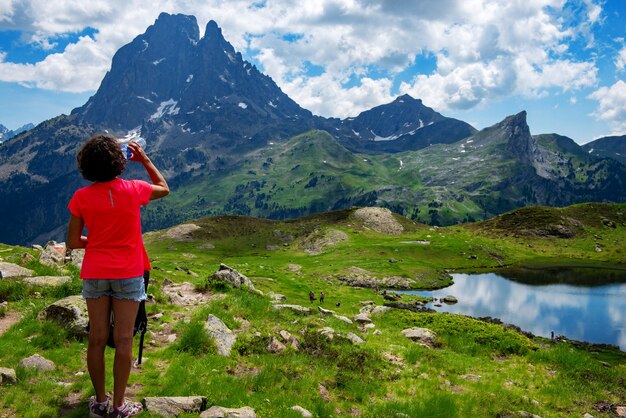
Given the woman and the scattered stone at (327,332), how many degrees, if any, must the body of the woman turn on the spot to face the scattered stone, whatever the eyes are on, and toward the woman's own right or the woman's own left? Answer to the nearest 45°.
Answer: approximately 45° to the woman's own right

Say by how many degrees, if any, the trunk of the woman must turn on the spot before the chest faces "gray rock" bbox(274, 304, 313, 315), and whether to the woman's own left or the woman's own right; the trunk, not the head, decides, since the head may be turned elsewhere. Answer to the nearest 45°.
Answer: approximately 45° to the woman's own right

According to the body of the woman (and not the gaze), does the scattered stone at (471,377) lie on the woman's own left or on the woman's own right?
on the woman's own right

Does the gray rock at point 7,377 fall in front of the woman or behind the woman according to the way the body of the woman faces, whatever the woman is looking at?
in front

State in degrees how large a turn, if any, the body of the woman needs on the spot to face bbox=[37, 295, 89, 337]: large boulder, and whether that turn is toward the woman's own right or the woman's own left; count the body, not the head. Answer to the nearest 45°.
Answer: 0° — they already face it

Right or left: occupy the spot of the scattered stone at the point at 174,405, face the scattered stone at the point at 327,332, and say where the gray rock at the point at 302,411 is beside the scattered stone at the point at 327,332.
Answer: right

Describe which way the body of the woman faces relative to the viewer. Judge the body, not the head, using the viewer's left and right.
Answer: facing away from the viewer
